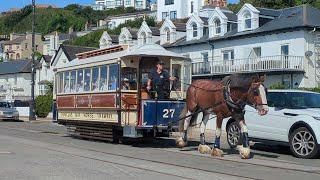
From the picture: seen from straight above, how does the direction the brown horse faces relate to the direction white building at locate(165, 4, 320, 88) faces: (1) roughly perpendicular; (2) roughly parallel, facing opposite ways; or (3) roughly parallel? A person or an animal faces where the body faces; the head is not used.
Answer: roughly perpendicular

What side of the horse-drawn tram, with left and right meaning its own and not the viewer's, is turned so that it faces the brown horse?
front

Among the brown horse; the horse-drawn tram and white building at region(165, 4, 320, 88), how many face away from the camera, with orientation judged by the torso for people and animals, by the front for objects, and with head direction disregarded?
0

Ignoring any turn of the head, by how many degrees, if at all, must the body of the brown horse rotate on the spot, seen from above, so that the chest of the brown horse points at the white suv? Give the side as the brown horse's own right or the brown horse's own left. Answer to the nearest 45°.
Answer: approximately 90° to the brown horse's own left

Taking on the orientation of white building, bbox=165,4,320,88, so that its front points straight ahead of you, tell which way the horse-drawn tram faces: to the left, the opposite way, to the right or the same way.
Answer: to the left

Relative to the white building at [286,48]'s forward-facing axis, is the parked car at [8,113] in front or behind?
in front

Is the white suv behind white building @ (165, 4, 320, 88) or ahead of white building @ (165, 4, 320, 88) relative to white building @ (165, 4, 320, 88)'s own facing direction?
ahead

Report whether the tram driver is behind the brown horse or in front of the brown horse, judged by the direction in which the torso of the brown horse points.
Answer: behind

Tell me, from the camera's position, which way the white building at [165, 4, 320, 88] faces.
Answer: facing the viewer and to the left of the viewer

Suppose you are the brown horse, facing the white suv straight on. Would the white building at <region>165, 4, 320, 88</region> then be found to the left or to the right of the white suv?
left

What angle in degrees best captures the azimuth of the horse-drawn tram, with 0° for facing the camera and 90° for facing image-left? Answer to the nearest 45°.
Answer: approximately 315°

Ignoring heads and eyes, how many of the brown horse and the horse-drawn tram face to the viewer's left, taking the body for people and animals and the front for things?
0

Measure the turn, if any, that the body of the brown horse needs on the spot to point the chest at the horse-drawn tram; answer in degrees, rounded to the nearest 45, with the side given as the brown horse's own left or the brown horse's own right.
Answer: approximately 180°
